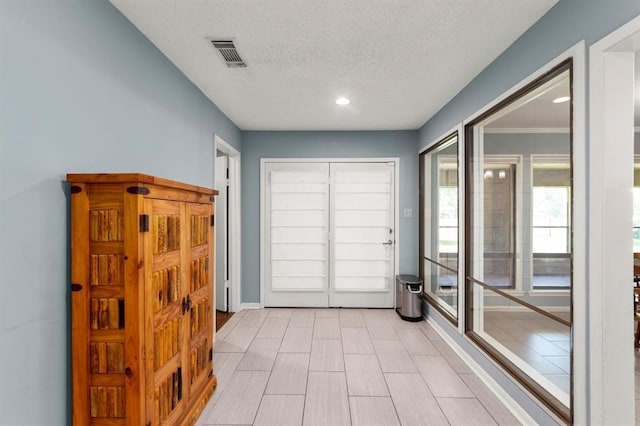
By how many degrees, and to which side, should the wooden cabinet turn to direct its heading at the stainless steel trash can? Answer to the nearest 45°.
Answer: approximately 90° to its left

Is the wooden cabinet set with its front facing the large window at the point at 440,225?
no

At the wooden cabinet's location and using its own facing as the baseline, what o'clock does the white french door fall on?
The white french door is roughly at 9 o'clock from the wooden cabinet.

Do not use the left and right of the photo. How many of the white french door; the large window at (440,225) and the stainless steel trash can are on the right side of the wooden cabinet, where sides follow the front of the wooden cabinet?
0

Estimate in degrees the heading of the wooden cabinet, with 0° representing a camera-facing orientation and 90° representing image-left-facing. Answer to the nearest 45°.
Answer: approximately 315°

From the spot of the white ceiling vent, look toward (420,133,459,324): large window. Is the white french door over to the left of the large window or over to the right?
left
